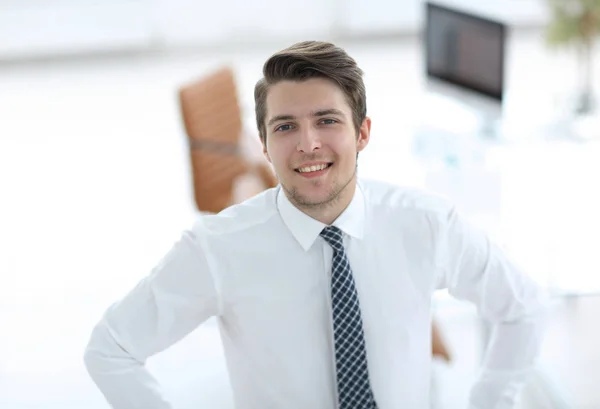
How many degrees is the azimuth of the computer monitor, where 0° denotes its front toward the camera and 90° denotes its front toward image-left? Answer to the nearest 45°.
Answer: approximately 45°

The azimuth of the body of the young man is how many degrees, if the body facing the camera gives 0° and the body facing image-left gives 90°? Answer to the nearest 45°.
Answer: approximately 0°

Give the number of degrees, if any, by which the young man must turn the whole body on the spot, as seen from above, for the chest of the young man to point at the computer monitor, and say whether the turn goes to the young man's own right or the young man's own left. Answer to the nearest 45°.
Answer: approximately 180°

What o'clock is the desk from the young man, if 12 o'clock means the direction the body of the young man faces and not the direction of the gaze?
The desk is roughly at 7 o'clock from the young man.

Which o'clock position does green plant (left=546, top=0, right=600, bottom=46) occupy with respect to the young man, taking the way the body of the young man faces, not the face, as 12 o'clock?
The green plant is roughly at 7 o'clock from the young man.

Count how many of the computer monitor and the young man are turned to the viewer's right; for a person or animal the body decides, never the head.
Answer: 0
